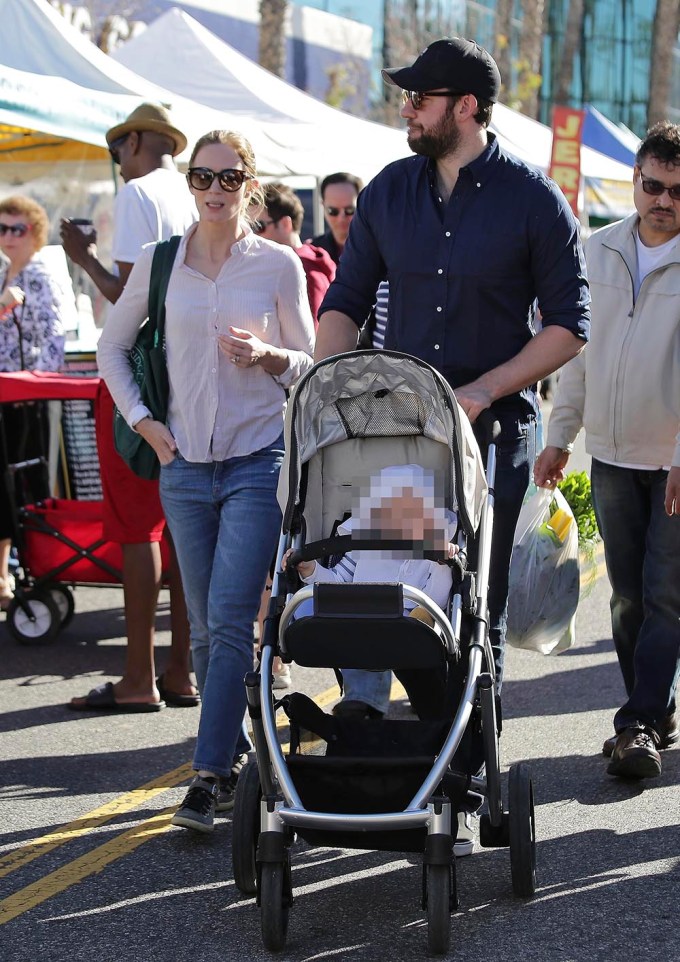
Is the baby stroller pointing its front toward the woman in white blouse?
no

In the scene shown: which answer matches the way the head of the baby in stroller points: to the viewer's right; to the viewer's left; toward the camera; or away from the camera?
toward the camera

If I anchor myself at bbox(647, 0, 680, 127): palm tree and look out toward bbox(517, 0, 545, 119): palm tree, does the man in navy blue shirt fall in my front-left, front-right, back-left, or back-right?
front-left

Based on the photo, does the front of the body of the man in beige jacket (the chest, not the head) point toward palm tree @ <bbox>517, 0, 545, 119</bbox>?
no

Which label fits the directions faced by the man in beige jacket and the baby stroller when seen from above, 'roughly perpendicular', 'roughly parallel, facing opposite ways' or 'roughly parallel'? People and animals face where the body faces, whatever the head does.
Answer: roughly parallel

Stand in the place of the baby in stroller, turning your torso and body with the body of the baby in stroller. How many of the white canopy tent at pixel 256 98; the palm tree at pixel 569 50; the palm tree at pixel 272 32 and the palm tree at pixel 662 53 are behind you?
4

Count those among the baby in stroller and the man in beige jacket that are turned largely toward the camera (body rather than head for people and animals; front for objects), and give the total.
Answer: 2

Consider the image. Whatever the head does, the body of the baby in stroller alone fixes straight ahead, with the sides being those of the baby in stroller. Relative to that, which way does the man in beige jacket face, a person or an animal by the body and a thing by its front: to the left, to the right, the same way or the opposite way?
the same way

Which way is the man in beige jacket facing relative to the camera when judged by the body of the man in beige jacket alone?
toward the camera

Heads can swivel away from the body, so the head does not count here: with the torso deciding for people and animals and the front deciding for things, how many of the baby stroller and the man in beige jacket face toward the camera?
2

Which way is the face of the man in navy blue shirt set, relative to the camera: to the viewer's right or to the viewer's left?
to the viewer's left

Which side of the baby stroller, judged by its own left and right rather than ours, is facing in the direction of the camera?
front

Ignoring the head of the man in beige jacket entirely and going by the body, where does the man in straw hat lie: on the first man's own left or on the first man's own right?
on the first man's own right

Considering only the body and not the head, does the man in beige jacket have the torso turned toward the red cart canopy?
no

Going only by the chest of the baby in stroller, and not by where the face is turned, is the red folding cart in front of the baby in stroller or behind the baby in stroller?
behind

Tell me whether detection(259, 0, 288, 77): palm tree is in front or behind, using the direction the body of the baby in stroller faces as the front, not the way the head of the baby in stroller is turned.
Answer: behind
